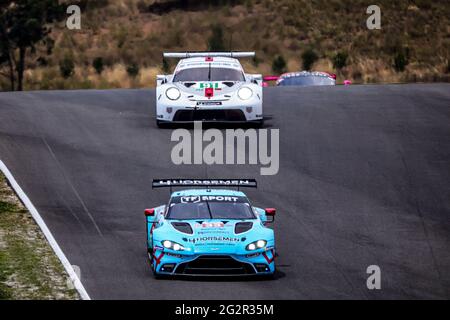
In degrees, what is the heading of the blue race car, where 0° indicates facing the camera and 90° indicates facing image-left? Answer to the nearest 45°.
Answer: approximately 0°

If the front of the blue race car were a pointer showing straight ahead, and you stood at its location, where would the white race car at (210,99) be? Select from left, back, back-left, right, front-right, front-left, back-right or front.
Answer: back

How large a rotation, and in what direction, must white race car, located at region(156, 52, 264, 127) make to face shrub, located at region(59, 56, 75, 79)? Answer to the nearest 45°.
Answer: approximately 180°

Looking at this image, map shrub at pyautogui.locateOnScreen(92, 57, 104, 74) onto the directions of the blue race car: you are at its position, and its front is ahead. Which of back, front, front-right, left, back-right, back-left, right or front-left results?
back

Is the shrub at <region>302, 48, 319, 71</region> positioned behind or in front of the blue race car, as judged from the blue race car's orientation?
behind

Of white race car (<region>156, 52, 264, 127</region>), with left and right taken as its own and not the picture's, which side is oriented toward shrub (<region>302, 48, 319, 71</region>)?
back

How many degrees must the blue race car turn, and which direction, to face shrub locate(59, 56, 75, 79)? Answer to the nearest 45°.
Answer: approximately 180°

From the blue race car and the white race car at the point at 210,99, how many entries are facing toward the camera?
2

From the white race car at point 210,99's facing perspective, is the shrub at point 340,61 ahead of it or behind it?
behind

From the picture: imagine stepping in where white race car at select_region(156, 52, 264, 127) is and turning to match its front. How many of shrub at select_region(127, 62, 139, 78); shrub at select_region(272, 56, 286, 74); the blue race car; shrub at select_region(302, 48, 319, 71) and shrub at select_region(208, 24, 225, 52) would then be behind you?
4

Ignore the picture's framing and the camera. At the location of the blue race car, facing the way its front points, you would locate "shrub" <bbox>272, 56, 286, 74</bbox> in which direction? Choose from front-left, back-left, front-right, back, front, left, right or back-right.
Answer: back

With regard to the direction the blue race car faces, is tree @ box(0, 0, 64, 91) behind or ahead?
behind
